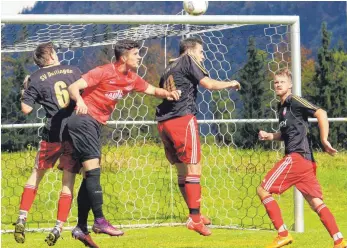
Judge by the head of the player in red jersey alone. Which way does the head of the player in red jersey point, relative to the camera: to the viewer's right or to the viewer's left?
to the viewer's right

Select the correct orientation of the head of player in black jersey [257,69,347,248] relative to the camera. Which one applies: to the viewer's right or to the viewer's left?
to the viewer's left

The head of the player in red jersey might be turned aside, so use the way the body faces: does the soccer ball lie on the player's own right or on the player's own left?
on the player's own left

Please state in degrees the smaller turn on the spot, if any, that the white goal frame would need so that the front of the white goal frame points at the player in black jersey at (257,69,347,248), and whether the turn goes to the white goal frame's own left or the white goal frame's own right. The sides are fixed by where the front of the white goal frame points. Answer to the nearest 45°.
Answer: approximately 45° to the white goal frame's own left

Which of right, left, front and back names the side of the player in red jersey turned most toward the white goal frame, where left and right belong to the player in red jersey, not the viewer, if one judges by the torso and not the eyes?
left
